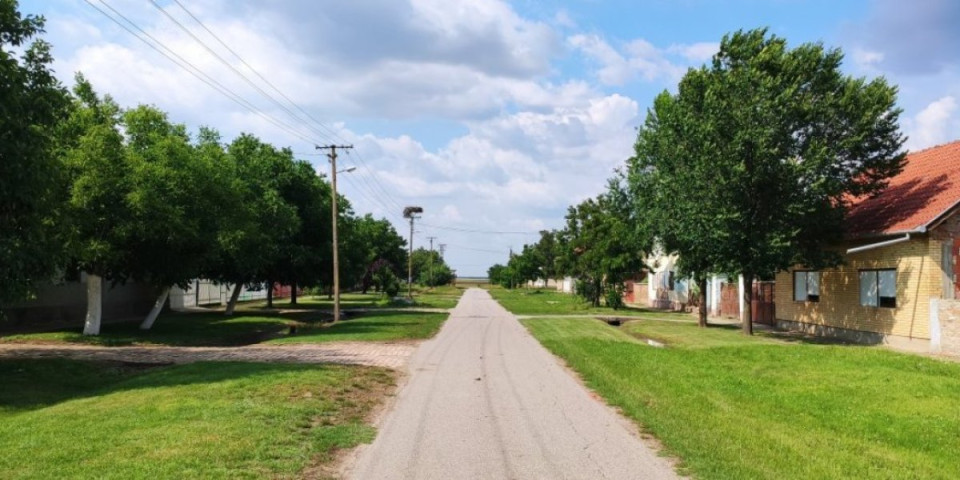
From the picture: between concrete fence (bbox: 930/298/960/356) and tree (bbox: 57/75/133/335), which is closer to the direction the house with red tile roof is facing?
the tree

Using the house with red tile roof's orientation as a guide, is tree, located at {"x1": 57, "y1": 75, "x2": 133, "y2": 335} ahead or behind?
ahead

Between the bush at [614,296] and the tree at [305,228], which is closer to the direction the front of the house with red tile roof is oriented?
the tree

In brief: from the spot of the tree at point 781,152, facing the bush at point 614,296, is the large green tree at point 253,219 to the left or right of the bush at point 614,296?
left

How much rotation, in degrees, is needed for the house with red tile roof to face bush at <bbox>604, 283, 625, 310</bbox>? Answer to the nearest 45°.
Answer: approximately 90° to its right

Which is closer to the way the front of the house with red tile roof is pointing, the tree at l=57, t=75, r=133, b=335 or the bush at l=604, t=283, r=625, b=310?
the tree

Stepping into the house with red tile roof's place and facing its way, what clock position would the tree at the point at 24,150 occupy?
The tree is roughly at 12 o'clock from the house with red tile roof.

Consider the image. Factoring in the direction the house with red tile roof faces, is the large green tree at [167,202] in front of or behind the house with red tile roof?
in front

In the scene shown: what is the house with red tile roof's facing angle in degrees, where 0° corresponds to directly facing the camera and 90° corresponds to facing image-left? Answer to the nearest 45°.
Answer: approximately 45°

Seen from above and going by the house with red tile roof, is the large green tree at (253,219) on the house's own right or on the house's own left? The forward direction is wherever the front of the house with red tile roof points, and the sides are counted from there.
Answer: on the house's own right

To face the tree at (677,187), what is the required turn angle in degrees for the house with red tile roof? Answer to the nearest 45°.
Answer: approximately 45° to its right
